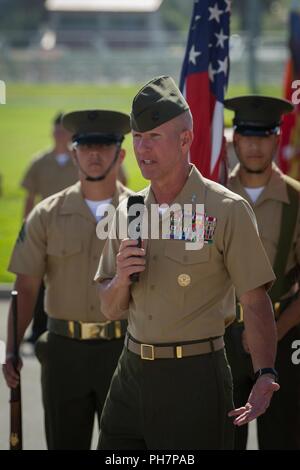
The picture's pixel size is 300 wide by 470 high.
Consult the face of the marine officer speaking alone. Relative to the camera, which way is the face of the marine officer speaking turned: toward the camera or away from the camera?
toward the camera

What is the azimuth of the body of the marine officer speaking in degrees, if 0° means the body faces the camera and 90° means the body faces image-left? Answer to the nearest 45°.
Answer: approximately 45°

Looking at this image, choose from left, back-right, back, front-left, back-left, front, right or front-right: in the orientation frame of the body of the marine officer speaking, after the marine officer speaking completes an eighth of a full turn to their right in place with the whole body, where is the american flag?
right
